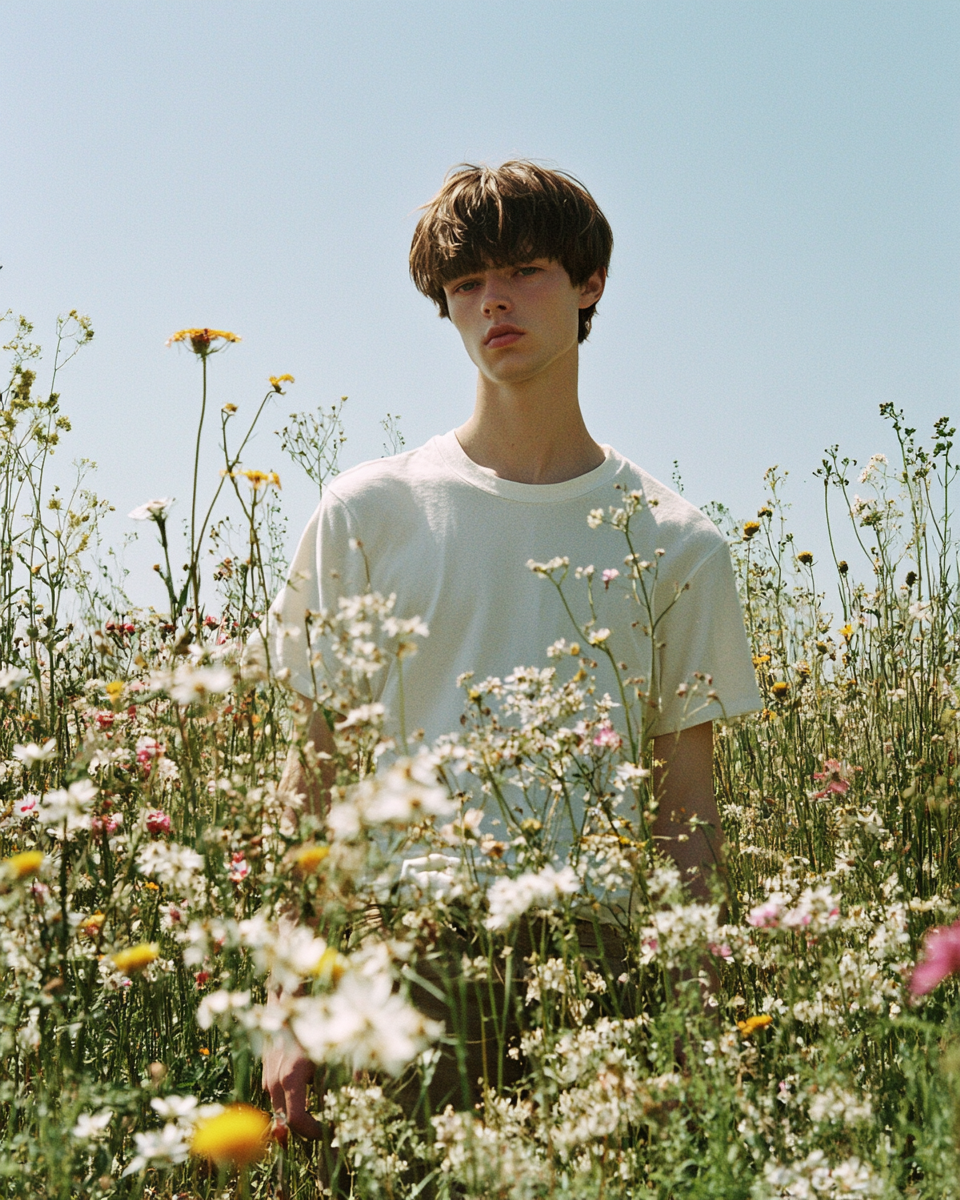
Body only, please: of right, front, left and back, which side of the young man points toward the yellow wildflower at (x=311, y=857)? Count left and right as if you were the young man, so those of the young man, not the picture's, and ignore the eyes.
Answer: front

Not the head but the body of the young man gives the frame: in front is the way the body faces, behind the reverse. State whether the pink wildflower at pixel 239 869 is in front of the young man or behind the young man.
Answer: in front

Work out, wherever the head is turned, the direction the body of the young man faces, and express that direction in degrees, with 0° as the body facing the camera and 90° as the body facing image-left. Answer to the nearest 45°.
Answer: approximately 0°

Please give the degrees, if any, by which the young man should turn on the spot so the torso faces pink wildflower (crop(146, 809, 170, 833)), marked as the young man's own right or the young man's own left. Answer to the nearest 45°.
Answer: approximately 45° to the young man's own right

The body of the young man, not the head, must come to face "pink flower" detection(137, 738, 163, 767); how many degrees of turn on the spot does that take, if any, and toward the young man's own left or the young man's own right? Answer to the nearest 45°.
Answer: approximately 45° to the young man's own right
